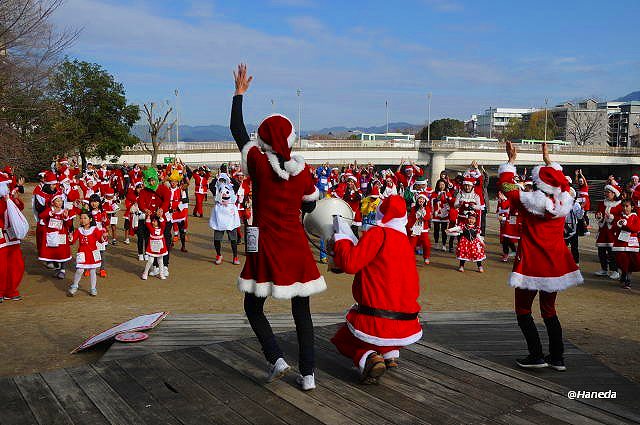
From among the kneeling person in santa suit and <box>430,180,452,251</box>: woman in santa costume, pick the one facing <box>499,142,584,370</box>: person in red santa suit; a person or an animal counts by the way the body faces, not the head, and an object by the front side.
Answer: the woman in santa costume

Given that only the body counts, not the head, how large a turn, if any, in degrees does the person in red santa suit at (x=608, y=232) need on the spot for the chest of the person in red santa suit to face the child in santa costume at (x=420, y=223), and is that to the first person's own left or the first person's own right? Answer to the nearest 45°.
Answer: approximately 45° to the first person's own right

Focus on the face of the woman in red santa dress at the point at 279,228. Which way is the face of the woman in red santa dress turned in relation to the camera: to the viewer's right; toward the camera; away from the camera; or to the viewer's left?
away from the camera

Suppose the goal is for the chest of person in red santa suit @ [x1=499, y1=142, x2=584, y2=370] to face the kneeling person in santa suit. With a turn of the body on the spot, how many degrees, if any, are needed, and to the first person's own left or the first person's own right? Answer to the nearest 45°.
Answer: approximately 90° to the first person's own left

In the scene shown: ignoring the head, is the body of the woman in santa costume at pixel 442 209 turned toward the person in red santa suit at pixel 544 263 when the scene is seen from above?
yes

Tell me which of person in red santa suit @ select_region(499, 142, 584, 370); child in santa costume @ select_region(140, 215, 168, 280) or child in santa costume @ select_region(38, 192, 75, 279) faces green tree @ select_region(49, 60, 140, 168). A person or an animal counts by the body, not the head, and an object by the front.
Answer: the person in red santa suit

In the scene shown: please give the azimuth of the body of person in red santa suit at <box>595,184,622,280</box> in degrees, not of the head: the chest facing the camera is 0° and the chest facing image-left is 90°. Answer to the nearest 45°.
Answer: approximately 45°

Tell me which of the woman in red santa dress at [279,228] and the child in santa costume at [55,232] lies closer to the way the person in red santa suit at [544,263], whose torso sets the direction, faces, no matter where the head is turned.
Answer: the child in santa costume

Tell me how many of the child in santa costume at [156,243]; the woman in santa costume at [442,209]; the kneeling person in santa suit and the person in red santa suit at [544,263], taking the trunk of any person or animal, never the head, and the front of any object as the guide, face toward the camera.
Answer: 2

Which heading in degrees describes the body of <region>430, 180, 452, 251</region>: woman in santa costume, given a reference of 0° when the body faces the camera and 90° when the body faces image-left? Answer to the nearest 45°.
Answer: approximately 0°

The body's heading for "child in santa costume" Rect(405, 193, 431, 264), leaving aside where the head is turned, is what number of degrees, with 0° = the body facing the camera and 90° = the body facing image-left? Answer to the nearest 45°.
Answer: approximately 0°

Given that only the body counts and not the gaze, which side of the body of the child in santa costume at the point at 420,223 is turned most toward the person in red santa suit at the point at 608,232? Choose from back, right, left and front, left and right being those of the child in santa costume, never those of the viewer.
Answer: left

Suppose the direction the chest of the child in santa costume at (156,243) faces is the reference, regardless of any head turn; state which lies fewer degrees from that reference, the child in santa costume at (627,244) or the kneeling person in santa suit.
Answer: the kneeling person in santa suit
